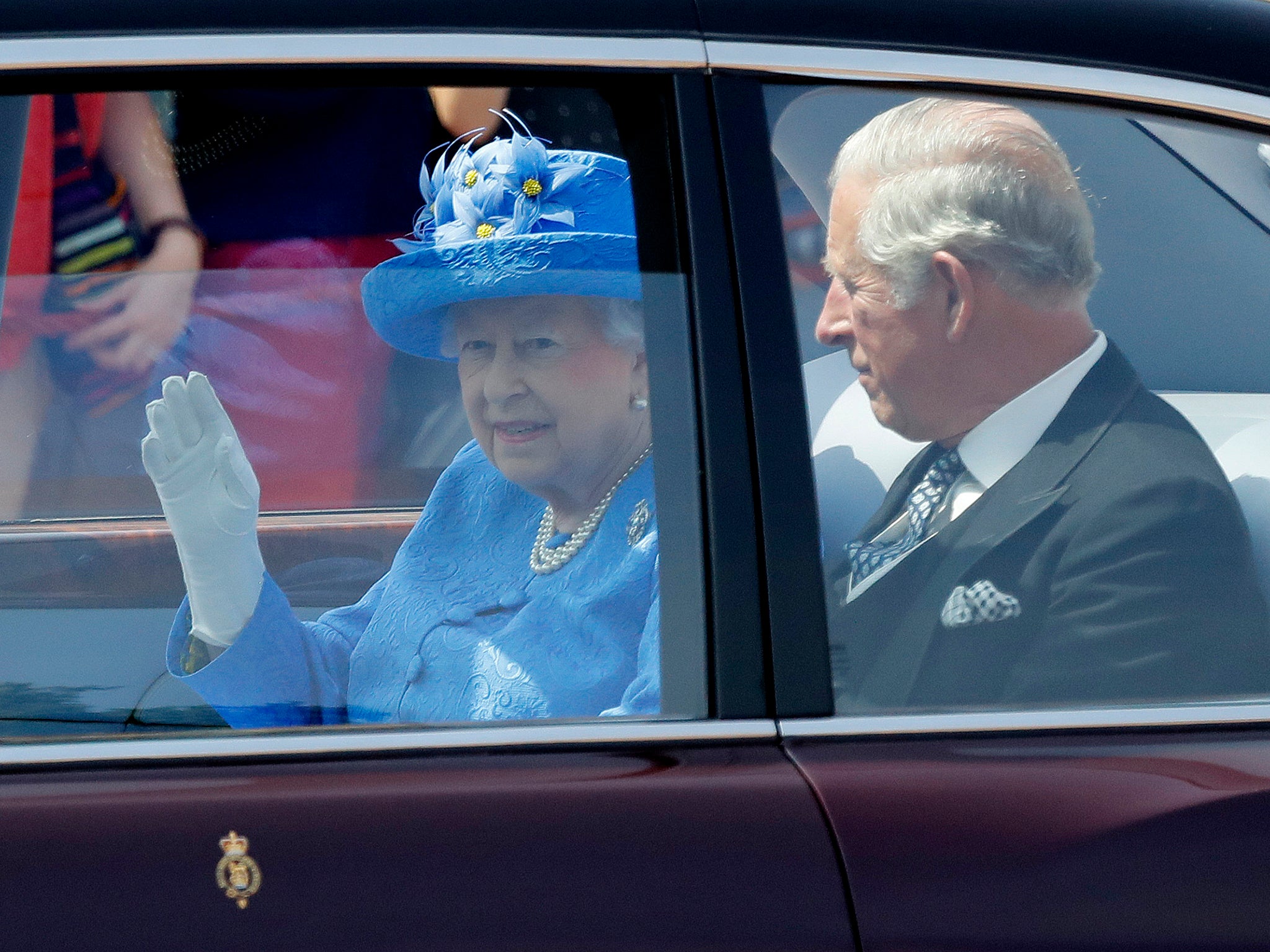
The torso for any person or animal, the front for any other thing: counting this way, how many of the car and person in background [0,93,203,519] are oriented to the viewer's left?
1

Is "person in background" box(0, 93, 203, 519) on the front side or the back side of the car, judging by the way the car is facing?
on the front side

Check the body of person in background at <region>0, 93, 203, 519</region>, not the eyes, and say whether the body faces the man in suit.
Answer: no

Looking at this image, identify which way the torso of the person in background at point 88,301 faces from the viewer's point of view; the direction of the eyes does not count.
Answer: toward the camera

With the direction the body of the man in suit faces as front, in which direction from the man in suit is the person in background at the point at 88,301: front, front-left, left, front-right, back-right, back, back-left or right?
front-right

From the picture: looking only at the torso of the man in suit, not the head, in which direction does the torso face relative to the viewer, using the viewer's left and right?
facing the viewer and to the left of the viewer

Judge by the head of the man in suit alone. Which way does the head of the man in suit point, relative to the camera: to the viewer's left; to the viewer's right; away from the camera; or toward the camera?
to the viewer's left

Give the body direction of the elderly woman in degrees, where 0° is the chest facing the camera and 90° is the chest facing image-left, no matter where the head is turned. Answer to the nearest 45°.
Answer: approximately 45°

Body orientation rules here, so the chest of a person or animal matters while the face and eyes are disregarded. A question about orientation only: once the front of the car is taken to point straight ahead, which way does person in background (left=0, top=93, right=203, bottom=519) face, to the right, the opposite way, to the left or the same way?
to the left

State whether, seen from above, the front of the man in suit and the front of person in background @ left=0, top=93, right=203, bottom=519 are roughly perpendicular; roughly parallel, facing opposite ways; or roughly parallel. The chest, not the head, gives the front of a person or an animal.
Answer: roughly perpendicular

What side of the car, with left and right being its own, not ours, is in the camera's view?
left

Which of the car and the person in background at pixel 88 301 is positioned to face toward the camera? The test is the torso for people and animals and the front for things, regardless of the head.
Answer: the person in background
